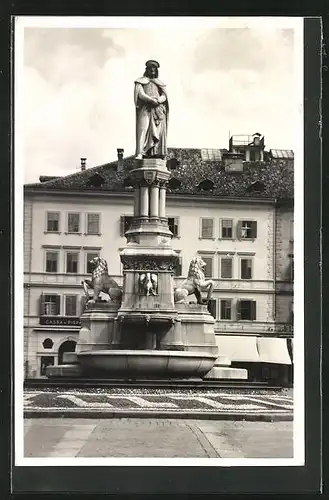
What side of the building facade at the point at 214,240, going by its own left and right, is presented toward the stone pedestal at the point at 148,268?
front

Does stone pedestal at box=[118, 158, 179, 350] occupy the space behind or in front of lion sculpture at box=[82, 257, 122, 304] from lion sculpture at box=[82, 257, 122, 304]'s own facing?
behind

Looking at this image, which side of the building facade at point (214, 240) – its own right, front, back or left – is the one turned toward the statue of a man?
front

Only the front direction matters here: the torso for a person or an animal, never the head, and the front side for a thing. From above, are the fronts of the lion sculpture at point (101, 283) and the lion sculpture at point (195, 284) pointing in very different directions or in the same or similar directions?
very different directions

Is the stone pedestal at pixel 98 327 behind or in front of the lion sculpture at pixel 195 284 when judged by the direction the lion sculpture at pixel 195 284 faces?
behind

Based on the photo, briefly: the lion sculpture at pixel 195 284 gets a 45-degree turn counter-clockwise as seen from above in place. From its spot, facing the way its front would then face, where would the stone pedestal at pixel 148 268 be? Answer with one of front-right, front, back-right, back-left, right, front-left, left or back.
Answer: back

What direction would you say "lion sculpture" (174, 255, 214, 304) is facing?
to the viewer's right

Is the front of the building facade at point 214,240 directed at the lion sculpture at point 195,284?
yes

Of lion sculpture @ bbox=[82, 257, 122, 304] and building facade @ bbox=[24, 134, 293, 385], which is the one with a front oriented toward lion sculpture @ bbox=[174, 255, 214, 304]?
the building facade

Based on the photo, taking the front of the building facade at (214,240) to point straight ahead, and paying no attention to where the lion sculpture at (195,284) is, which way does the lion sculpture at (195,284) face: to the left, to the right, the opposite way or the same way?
to the left

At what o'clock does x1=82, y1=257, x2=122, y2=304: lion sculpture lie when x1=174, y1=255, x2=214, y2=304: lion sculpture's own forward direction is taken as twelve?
x1=82, y1=257, x2=122, y2=304: lion sculpture is roughly at 6 o'clock from x1=174, y1=255, x2=214, y2=304: lion sculpture.

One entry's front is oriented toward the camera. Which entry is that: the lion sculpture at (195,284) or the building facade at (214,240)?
the building facade

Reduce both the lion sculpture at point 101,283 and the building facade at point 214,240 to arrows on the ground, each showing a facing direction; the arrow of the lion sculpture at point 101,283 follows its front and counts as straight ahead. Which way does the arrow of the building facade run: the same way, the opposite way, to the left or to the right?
to the left

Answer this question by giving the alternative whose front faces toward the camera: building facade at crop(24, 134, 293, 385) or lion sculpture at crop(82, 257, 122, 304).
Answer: the building facade

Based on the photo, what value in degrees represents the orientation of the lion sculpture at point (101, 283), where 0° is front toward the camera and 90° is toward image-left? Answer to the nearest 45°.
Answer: approximately 90°

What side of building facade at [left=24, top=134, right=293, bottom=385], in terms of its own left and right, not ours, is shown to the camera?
front

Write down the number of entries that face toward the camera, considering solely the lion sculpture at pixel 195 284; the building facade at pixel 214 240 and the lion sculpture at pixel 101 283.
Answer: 1
